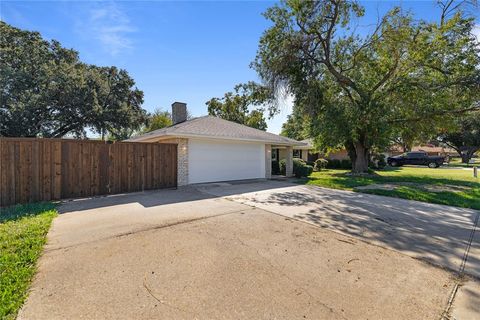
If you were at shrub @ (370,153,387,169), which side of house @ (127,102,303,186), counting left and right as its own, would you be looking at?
left

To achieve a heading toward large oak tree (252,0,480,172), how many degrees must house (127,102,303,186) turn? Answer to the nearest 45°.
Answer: approximately 45° to its left

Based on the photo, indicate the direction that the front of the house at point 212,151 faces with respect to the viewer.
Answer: facing the viewer and to the right of the viewer

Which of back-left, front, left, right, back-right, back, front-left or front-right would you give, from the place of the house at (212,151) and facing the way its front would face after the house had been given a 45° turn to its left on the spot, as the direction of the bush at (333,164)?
front-left

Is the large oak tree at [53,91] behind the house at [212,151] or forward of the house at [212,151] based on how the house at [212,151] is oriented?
behind

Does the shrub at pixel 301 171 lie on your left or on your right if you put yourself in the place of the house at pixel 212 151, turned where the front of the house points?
on your left

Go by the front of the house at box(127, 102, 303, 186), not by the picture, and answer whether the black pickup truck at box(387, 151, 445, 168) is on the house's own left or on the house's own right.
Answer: on the house's own left

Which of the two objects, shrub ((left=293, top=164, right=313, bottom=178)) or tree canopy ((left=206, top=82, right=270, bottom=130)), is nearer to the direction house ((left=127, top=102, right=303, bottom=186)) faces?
the shrub

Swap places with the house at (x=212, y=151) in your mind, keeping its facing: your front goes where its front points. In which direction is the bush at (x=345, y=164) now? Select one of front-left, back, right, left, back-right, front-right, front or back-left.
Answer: left

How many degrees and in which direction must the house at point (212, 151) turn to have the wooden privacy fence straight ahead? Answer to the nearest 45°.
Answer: approximately 90° to its right

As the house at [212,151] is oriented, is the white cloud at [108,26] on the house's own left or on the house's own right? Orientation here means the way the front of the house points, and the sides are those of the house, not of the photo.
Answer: on the house's own right

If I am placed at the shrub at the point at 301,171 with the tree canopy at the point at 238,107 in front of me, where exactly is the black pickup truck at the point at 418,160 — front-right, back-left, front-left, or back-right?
front-right
